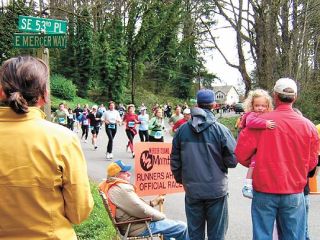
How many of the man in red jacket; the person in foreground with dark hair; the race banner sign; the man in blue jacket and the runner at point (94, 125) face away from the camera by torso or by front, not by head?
3

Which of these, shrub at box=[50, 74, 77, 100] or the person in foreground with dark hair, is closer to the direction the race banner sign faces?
the person in foreground with dark hair

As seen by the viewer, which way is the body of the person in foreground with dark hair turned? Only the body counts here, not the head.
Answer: away from the camera

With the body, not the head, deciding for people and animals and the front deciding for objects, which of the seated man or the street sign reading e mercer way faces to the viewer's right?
the seated man

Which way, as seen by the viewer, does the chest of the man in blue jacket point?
away from the camera

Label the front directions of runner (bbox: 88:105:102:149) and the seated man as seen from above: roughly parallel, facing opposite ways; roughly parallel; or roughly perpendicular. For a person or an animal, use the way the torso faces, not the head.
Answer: roughly perpendicular

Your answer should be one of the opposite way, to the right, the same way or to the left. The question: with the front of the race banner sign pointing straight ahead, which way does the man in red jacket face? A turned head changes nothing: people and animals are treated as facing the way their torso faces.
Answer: the opposite way

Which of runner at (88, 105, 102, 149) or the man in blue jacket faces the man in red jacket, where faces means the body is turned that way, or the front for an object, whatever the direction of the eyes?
the runner

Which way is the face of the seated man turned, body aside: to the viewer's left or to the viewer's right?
to the viewer's right

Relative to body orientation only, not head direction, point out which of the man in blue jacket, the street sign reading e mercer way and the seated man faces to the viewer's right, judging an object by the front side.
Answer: the seated man

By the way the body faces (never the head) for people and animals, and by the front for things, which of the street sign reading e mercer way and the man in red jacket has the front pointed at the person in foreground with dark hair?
the street sign reading e mercer way

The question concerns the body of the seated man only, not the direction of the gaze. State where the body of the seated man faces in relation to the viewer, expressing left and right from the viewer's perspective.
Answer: facing to the right of the viewer

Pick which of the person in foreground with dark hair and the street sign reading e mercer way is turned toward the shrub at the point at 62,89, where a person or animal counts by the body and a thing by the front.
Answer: the person in foreground with dark hair

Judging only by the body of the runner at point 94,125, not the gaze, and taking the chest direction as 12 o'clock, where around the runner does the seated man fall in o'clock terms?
The seated man is roughly at 12 o'clock from the runner.
